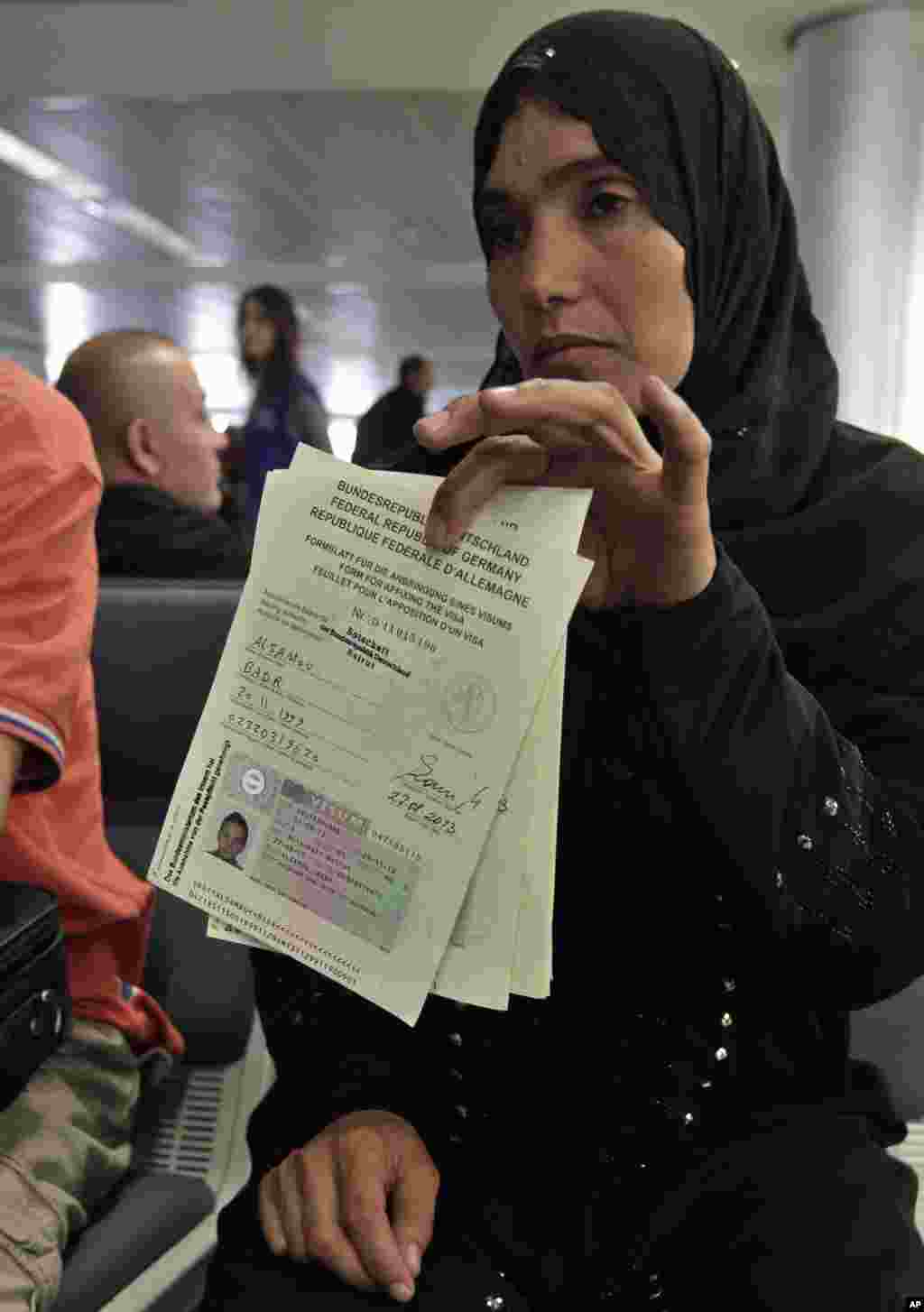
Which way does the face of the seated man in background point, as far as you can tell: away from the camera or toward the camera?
away from the camera

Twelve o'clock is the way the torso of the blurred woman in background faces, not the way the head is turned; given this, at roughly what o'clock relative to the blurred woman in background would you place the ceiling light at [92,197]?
The ceiling light is roughly at 4 o'clock from the blurred woman in background.

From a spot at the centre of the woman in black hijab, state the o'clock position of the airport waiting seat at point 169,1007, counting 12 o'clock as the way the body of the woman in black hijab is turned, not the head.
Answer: The airport waiting seat is roughly at 3 o'clock from the woman in black hijab.

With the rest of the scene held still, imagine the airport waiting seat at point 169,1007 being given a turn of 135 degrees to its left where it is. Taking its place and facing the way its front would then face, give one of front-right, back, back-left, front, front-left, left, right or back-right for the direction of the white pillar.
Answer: front-left

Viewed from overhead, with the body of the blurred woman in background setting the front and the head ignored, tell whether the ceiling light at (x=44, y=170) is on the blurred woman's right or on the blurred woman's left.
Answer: on the blurred woman's right

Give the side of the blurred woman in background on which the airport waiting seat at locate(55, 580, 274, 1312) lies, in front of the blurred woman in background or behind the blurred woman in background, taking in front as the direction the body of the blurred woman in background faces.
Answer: in front

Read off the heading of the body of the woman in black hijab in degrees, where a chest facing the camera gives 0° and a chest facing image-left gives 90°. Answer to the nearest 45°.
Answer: approximately 45°
